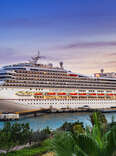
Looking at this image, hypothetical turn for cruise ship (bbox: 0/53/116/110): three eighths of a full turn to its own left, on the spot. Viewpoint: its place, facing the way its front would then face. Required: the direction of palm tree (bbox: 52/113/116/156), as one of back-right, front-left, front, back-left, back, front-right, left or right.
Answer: right

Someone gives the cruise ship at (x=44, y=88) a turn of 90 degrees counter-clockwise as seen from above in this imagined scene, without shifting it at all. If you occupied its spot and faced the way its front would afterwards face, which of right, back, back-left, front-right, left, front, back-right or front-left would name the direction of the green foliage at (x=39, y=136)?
front-right

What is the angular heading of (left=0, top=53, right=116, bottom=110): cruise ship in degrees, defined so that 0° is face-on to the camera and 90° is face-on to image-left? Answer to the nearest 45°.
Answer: approximately 45°
